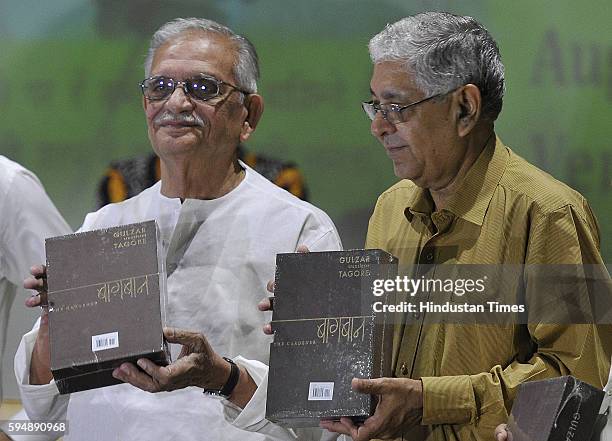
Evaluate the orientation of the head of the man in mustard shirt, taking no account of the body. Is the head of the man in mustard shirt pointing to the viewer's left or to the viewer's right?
to the viewer's left

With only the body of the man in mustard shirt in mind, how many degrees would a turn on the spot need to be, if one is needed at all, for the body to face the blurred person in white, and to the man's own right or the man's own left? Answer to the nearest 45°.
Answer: approximately 45° to the man's own right

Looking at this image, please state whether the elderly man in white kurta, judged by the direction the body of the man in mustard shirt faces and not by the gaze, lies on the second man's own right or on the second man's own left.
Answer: on the second man's own right
